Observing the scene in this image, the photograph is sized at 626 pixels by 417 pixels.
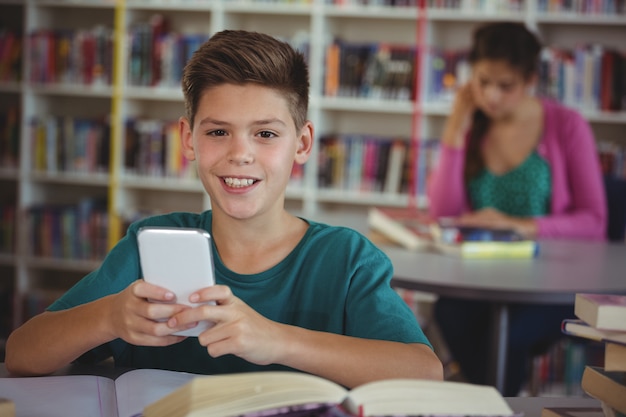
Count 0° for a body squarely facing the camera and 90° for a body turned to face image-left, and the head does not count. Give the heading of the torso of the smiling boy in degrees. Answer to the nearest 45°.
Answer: approximately 0°

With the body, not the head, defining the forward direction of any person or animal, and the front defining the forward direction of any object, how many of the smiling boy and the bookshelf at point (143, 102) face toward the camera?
2

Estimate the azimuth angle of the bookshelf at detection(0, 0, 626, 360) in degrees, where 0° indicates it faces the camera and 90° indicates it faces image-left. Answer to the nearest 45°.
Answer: approximately 0°

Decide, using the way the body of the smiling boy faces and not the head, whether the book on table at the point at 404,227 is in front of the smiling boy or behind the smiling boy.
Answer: behind

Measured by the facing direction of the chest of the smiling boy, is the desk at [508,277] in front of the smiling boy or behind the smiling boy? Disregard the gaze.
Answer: behind
